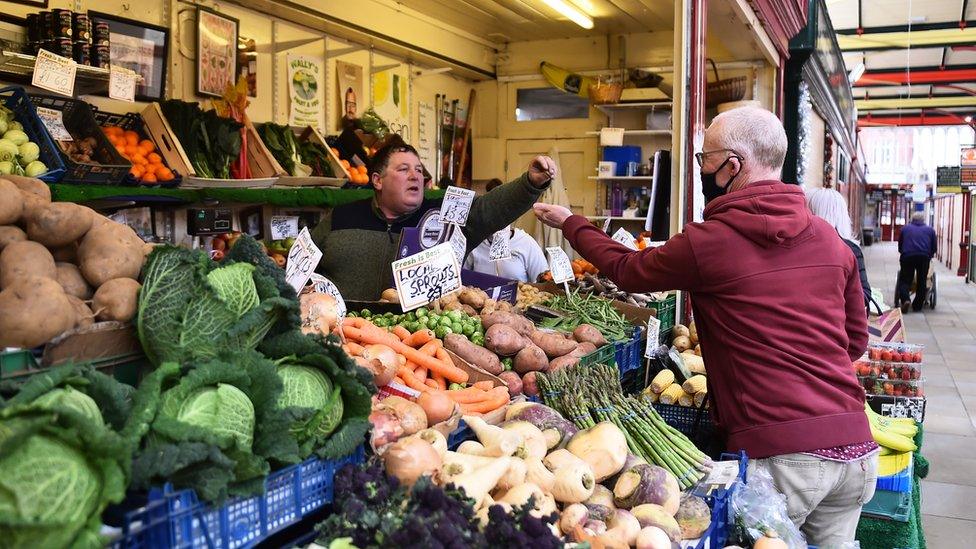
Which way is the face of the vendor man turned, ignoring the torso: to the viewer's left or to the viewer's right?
to the viewer's right

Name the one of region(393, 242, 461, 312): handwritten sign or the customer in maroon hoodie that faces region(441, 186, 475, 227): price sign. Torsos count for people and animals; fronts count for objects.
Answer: the customer in maroon hoodie

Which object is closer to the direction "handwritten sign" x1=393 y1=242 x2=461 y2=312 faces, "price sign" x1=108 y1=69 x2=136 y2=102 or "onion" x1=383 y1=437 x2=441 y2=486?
the onion

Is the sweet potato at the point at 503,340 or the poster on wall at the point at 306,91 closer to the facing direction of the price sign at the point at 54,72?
the sweet potato

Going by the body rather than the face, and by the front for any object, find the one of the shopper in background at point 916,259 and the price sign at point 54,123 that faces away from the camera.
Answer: the shopper in background

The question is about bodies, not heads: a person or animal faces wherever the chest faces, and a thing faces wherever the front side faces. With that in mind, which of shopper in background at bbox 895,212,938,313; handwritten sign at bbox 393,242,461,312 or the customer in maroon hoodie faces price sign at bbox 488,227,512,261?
the customer in maroon hoodie

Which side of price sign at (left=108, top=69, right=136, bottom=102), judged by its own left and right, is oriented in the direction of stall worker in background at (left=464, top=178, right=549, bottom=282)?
left

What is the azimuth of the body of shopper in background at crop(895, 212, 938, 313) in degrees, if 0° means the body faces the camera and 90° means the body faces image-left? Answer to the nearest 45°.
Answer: approximately 180°

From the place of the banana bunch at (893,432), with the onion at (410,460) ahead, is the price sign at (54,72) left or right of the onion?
right

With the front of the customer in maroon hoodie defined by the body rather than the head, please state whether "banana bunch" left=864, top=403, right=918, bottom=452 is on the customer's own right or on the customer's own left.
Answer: on the customer's own right

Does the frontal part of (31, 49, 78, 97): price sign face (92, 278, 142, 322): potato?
yes
